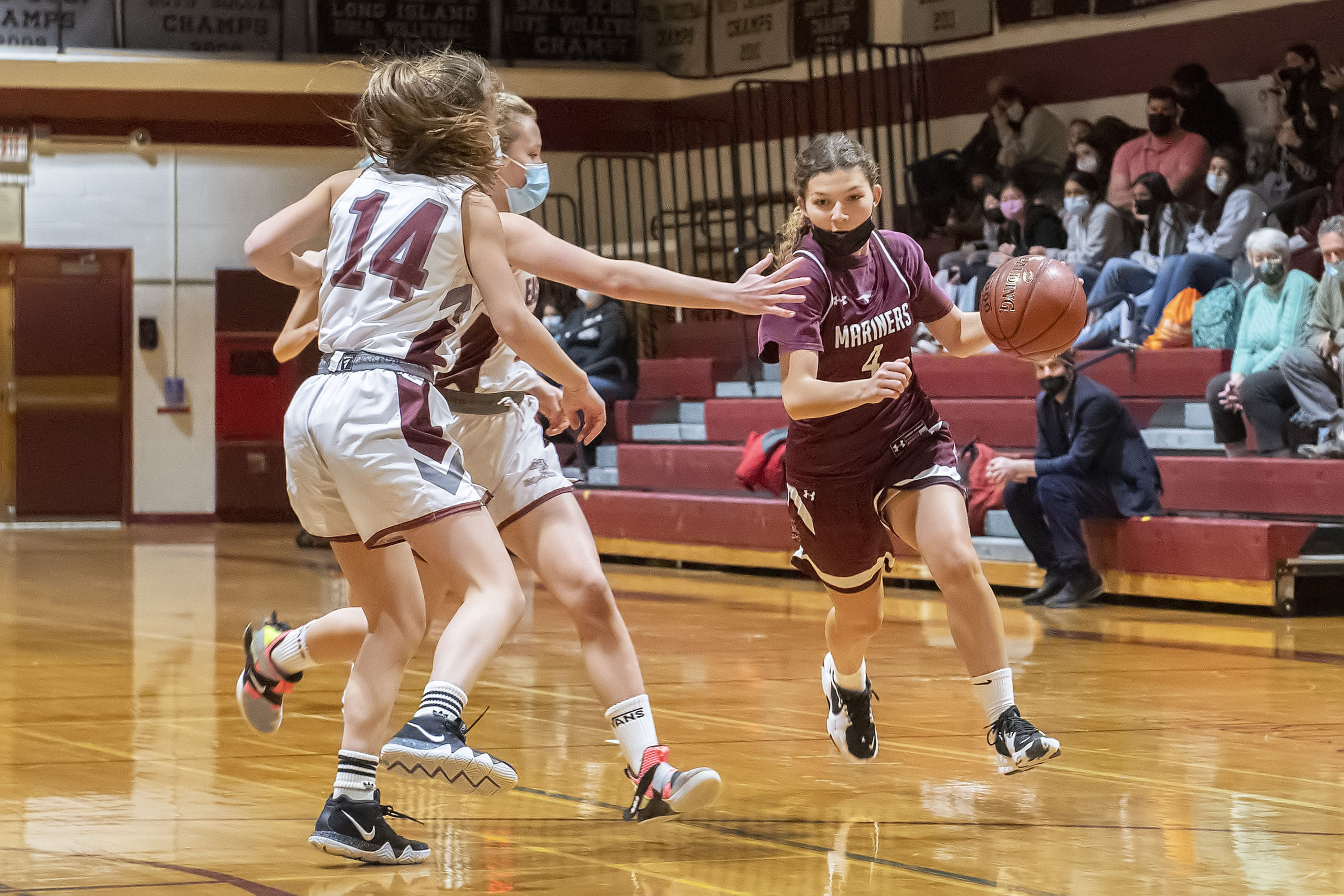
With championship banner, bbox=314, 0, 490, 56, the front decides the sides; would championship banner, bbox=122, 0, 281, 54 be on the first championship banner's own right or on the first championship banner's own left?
on the first championship banner's own right

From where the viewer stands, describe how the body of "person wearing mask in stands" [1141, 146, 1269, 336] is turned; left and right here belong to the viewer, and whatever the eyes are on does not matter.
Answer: facing the viewer and to the left of the viewer

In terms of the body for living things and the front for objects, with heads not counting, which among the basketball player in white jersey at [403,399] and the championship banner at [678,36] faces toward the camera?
the championship banner

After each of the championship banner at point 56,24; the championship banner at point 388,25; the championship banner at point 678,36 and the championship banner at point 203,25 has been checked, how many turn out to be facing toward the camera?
4

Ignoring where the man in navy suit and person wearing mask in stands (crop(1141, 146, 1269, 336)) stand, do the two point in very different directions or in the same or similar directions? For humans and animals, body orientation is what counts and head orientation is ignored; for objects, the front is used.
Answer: same or similar directions

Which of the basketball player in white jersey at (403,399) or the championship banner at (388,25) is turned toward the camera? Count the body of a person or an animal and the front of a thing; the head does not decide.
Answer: the championship banner

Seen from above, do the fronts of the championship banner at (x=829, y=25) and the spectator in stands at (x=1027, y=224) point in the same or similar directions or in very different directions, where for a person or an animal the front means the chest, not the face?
same or similar directions

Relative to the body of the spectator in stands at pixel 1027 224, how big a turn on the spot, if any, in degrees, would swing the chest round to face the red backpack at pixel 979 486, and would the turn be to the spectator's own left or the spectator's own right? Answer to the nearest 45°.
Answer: approximately 45° to the spectator's own left

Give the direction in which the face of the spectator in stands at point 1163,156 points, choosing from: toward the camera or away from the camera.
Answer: toward the camera

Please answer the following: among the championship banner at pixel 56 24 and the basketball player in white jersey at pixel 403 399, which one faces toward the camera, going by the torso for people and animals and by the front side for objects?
the championship banner

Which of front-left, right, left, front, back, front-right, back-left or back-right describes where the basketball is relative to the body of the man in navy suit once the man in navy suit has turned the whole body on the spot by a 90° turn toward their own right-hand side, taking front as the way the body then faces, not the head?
back-left

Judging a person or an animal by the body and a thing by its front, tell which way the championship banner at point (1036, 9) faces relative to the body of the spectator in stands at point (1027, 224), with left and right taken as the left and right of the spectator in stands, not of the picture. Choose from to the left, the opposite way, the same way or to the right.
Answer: the same way

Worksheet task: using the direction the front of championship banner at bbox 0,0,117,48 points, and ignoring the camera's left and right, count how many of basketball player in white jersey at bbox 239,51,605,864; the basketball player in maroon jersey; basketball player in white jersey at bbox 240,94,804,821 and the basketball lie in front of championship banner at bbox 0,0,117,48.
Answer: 4

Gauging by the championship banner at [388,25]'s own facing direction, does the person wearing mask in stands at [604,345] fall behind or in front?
in front

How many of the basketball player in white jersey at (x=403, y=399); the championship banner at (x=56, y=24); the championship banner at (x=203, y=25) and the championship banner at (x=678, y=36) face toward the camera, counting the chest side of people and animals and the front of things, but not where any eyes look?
3

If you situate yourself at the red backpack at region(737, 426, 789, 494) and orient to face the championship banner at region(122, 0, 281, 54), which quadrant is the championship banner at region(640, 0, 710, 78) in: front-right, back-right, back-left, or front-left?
front-right
